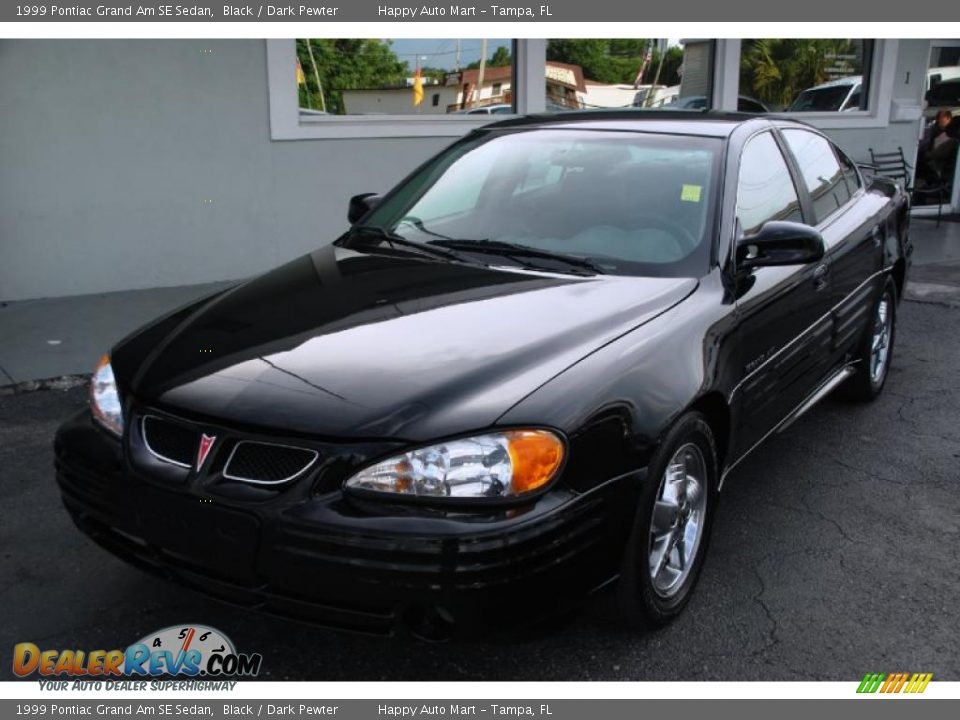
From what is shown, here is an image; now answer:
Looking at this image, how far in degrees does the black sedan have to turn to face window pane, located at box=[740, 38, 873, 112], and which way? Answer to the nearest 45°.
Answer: approximately 135° to its right

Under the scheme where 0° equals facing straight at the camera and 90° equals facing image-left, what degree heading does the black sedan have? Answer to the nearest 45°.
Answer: approximately 45°

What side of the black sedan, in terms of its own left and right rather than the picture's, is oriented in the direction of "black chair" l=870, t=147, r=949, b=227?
back

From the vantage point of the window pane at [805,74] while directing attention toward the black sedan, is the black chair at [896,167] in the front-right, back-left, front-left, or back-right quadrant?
back-left
